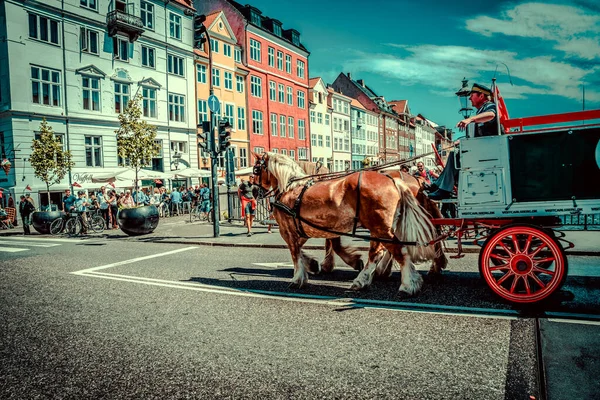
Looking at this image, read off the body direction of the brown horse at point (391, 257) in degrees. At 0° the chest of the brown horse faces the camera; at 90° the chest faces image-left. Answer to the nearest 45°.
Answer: approximately 90°

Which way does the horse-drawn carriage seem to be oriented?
to the viewer's left

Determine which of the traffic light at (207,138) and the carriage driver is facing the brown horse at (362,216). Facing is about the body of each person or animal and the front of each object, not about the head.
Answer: the carriage driver

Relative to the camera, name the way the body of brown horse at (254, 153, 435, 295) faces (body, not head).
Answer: to the viewer's left

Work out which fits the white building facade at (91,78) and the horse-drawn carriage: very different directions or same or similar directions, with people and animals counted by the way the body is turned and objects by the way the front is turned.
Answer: very different directions

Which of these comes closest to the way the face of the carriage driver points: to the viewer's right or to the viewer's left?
to the viewer's left

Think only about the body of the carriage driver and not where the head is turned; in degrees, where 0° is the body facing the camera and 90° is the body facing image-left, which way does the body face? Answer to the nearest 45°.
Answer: approximately 90°
